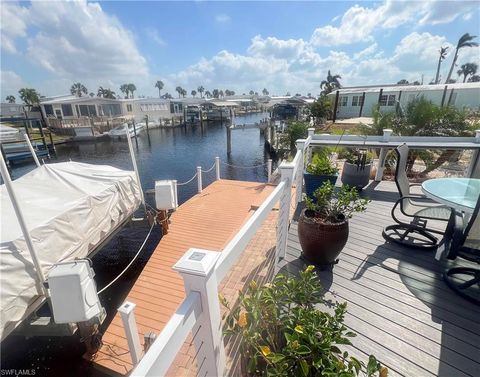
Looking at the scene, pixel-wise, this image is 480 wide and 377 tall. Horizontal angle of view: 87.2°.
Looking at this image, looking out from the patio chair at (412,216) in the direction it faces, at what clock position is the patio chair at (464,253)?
the patio chair at (464,253) is roughly at 2 o'clock from the patio chair at (412,216).

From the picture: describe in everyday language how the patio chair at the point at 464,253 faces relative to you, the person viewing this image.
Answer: facing away from the viewer and to the left of the viewer

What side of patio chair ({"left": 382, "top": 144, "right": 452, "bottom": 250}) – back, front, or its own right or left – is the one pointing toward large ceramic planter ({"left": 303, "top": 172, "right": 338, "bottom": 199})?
back

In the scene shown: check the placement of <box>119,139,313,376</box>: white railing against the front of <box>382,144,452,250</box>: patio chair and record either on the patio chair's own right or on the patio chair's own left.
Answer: on the patio chair's own right

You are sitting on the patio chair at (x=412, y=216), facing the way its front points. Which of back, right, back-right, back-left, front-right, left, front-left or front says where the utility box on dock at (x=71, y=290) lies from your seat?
back-right

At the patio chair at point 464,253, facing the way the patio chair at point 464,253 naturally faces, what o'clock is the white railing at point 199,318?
The white railing is roughly at 8 o'clock from the patio chair.

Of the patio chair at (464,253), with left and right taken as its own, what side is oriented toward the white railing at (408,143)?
front

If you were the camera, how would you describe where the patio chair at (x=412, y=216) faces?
facing to the right of the viewer

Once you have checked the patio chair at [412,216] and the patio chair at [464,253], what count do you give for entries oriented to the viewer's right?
1

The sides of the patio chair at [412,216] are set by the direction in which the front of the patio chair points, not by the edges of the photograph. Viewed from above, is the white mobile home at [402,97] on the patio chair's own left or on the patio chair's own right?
on the patio chair's own left

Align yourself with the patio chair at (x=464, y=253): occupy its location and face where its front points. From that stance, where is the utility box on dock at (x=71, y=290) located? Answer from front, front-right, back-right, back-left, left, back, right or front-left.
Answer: left

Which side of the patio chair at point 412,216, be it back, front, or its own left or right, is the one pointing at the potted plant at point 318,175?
back

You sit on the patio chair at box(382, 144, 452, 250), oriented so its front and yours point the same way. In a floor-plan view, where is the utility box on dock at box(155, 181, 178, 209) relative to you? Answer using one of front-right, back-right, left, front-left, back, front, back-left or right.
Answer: back

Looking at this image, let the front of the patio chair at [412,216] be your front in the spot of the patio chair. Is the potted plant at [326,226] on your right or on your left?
on your right

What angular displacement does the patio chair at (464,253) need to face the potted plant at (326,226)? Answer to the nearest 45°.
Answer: approximately 90° to its left
